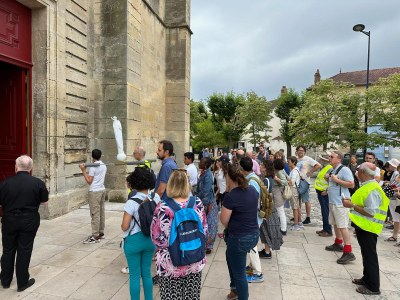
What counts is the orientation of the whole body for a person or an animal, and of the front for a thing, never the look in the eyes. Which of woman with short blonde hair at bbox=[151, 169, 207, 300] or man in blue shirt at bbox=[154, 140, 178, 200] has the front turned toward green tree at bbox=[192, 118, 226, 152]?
the woman with short blonde hair

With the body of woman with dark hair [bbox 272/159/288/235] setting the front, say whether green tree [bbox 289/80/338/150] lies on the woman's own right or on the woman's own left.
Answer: on the woman's own right

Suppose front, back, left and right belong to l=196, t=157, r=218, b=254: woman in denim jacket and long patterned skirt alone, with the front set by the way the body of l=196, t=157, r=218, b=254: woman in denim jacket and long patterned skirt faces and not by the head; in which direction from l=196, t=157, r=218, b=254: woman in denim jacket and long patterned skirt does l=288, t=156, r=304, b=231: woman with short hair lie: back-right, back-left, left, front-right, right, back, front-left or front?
back-right

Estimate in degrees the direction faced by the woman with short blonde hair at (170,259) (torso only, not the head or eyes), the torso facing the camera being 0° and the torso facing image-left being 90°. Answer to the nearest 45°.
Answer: approximately 180°

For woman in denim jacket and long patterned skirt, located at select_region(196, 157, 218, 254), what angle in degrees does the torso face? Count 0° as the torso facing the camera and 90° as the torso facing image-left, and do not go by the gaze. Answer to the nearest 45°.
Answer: approximately 90°

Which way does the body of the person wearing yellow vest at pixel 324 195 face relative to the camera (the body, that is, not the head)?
to the viewer's left

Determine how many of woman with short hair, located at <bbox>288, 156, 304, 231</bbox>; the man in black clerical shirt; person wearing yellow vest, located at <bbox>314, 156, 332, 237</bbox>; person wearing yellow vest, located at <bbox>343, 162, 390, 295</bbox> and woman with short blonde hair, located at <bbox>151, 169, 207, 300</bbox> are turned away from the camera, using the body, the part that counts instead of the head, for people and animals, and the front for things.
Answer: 2

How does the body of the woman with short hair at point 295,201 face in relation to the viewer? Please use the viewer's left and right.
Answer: facing to the left of the viewer

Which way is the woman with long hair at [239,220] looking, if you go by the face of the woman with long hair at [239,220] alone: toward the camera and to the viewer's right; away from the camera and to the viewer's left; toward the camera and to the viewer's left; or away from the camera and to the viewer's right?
away from the camera and to the viewer's left

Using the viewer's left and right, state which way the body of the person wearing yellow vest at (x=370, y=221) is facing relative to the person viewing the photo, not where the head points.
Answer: facing to the left of the viewer
